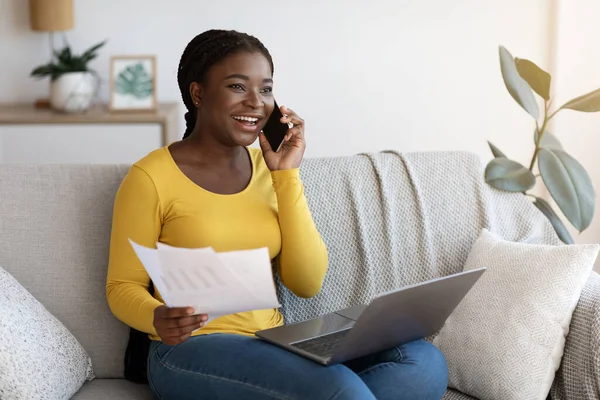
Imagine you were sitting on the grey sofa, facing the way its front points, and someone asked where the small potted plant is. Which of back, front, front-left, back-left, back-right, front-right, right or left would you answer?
back-right

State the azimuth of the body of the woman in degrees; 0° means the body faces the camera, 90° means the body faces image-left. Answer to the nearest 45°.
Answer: approximately 315°

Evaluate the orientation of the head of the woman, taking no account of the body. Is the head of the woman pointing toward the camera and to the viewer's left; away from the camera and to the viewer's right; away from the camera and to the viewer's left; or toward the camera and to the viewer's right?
toward the camera and to the viewer's right

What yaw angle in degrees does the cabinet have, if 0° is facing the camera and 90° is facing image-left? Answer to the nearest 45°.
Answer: approximately 0°

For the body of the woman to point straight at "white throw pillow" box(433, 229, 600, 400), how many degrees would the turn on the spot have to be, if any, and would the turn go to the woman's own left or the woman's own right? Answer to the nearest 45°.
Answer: approximately 45° to the woman's own left

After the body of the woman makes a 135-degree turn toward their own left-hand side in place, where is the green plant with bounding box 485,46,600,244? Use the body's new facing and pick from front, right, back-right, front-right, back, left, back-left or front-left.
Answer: front-right

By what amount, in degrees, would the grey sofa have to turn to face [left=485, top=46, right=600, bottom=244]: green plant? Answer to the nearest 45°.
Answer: approximately 135° to its left

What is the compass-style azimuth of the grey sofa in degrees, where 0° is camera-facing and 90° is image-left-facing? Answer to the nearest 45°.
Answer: approximately 0°

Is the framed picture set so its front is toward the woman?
yes
